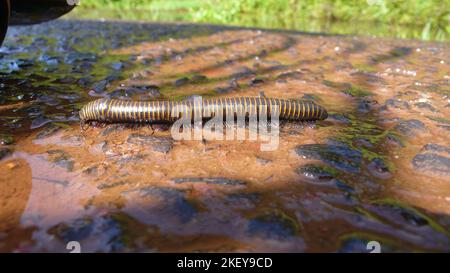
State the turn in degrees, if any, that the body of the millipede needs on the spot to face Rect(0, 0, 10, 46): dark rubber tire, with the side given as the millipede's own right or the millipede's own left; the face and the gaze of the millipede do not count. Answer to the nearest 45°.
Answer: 0° — it already faces it

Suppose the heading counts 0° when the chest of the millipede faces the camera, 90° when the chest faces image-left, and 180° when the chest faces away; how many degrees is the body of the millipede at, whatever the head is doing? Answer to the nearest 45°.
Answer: approximately 90°
